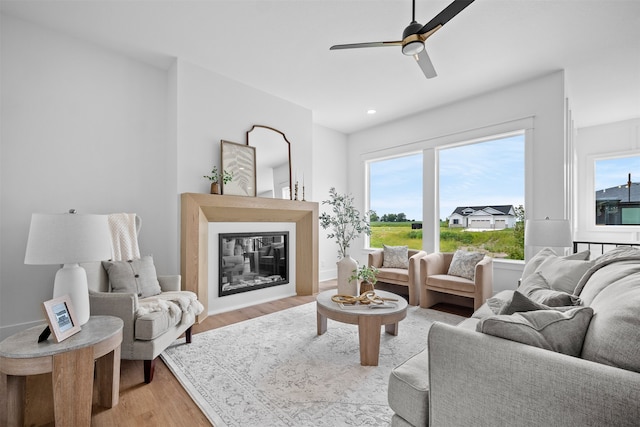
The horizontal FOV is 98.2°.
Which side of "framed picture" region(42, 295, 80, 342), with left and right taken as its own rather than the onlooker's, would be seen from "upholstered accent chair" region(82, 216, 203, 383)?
left

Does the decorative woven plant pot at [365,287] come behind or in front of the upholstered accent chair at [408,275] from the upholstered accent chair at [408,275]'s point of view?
in front

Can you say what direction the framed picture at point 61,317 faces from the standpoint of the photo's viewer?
facing the viewer and to the right of the viewer

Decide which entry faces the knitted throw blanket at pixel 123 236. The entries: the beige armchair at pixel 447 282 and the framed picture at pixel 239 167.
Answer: the beige armchair

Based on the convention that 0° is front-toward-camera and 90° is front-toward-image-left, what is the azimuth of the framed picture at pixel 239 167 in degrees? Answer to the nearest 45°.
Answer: approximately 315°

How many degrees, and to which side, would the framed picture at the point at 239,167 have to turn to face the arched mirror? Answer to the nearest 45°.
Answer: approximately 90° to its left

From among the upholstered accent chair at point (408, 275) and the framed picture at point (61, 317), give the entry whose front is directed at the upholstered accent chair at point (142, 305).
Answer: the upholstered accent chair at point (408, 275)

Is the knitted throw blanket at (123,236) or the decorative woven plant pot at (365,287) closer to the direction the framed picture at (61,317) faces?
the decorative woven plant pot

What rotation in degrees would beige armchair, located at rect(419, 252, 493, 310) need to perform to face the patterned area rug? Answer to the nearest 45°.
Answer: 0° — it already faces it

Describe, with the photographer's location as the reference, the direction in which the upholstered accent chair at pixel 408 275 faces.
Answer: facing the viewer and to the left of the viewer

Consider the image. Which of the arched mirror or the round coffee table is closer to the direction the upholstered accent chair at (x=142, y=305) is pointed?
the round coffee table

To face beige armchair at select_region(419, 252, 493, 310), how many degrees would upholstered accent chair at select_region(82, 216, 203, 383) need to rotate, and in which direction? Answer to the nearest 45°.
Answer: approximately 45° to its left

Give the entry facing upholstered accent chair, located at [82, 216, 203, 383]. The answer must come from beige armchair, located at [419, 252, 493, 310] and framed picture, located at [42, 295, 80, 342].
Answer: the beige armchair

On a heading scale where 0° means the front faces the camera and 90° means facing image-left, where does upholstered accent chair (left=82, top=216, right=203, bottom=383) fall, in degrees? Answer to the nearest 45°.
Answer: approximately 315°
